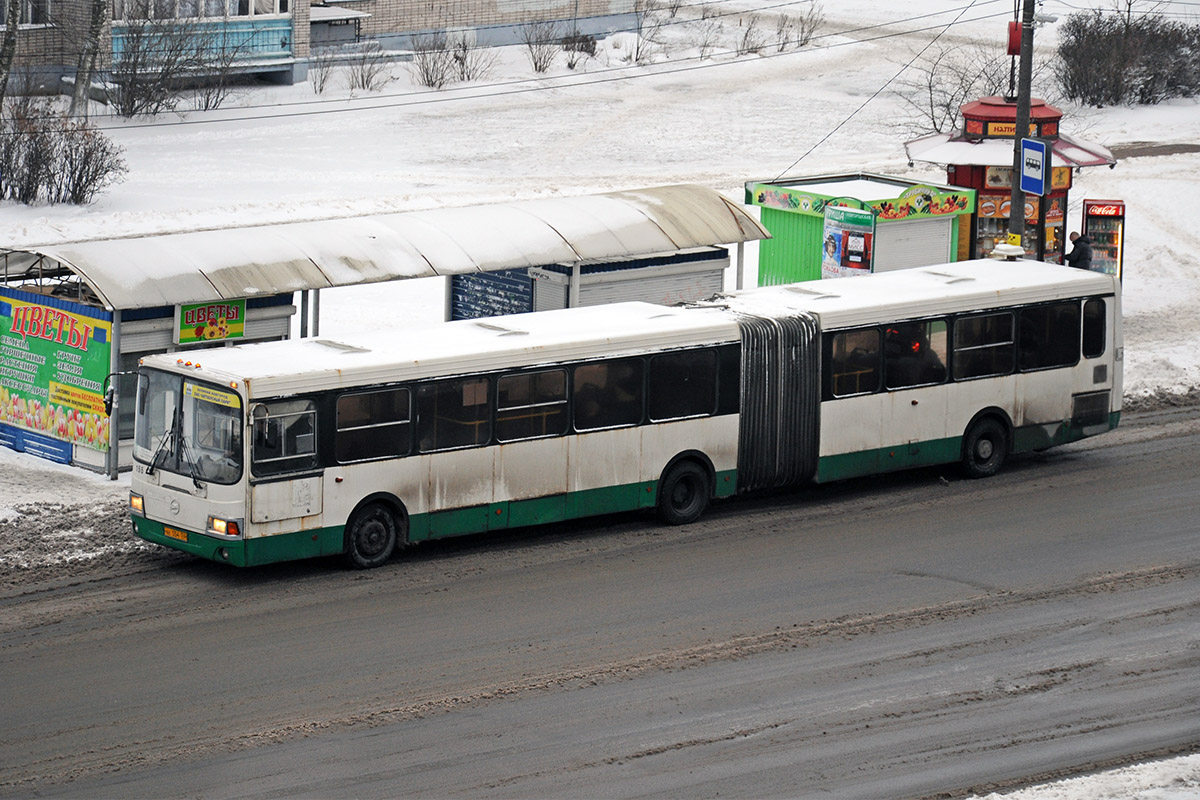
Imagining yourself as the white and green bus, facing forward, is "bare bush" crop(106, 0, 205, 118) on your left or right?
on your right

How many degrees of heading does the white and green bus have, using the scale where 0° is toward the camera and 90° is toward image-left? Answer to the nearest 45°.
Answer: approximately 45°

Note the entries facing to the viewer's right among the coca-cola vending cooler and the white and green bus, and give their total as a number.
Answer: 0

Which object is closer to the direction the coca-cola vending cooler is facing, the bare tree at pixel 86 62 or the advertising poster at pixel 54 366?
the advertising poster

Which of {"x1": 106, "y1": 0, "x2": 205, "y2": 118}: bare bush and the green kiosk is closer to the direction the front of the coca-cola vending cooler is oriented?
the green kiosk

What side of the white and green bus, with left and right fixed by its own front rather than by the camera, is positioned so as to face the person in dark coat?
back

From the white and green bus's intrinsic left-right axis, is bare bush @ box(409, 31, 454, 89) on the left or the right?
on its right

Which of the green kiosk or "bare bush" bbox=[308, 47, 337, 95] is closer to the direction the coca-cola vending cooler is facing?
the green kiosk
